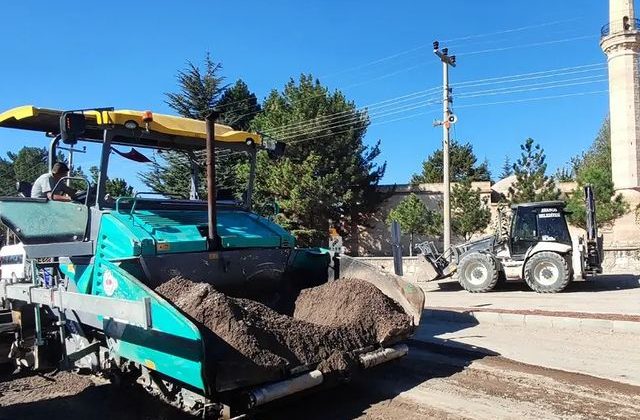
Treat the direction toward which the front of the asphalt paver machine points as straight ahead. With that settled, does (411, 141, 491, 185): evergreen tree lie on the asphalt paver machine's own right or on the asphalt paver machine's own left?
on the asphalt paver machine's own left

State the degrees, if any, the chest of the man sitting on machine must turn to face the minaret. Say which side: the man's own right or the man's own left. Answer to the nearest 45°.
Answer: approximately 45° to the man's own left

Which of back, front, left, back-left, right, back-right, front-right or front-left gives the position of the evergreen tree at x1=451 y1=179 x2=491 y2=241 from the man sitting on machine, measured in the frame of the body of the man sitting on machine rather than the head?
front-left

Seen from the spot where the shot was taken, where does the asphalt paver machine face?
facing the viewer and to the right of the viewer

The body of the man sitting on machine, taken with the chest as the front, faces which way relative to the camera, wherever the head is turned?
to the viewer's right

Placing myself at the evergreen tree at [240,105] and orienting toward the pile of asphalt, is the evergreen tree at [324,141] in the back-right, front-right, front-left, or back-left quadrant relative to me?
front-left

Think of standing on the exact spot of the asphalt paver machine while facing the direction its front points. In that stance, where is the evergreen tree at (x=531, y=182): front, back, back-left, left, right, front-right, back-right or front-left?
left

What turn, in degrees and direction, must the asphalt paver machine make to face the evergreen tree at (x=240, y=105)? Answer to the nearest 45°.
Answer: approximately 135° to its left

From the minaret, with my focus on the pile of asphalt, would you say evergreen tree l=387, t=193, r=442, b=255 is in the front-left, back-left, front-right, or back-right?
front-right

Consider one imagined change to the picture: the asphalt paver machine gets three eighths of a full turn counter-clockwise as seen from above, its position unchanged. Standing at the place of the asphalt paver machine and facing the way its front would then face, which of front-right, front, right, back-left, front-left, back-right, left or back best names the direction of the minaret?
front-right

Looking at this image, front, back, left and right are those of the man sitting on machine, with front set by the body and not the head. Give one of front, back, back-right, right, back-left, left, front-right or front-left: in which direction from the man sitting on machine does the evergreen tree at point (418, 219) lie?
front-left
